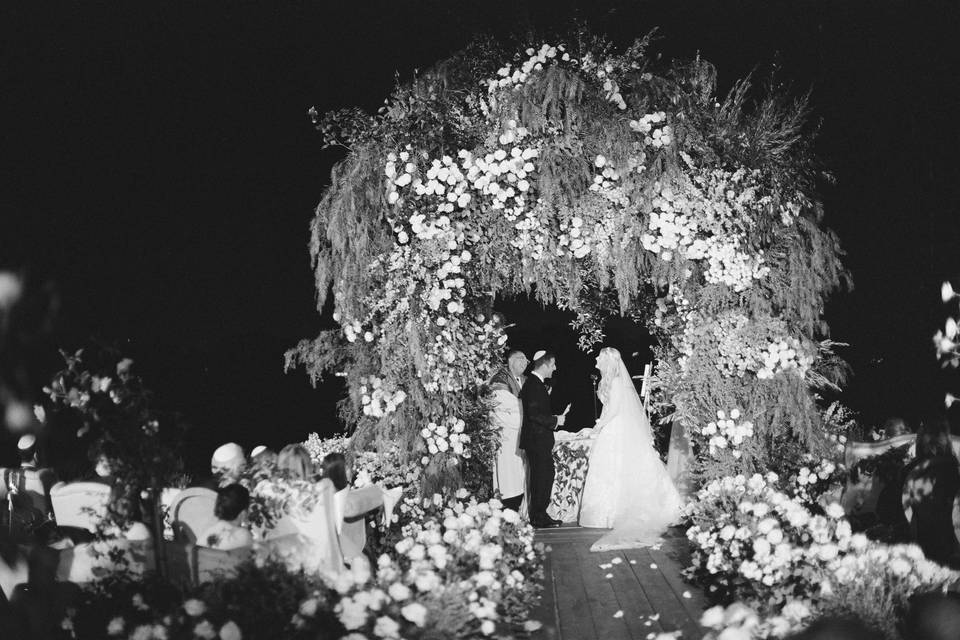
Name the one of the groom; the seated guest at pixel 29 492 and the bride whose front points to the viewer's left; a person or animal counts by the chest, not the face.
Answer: the bride

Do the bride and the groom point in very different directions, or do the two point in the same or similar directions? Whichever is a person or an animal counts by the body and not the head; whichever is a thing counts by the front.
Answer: very different directions

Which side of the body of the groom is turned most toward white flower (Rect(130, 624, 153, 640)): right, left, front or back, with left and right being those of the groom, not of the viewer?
right

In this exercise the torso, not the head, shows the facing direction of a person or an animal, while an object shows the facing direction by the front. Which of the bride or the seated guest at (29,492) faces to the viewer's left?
the bride

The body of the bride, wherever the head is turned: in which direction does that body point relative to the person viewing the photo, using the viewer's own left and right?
facing to the left of the viewer

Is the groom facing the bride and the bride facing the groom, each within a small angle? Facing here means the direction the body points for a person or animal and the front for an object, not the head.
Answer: yes

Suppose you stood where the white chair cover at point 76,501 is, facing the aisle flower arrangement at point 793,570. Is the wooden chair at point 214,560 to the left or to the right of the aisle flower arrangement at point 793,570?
right

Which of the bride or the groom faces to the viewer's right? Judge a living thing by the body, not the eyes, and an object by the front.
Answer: the groom

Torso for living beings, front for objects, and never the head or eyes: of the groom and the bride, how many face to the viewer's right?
1

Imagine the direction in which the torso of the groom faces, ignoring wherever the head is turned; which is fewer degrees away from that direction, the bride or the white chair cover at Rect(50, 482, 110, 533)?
the bride

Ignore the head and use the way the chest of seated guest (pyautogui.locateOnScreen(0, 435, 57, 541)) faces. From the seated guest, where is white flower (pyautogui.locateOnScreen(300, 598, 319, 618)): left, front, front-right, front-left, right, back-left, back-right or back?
back-right

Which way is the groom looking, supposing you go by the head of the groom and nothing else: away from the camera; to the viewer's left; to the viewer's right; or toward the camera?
to the viewer's right

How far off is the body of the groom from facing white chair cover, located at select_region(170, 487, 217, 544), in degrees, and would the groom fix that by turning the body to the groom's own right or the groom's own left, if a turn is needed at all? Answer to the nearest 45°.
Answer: approximately 135° to the groom's own right

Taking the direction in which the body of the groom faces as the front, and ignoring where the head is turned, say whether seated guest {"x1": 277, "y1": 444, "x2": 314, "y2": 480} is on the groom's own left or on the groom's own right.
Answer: on the groom's own right

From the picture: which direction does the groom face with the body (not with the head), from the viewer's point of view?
to the viewer's right
